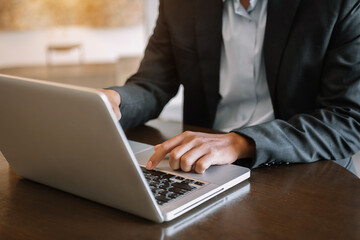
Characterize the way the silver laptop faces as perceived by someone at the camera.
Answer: facing away from the viewer and to the right of the viewer
